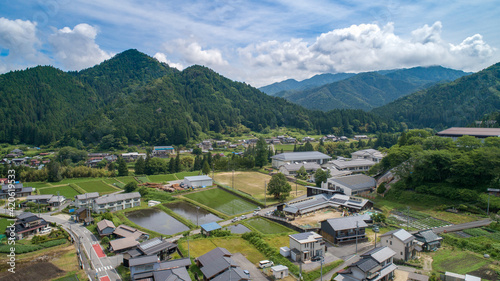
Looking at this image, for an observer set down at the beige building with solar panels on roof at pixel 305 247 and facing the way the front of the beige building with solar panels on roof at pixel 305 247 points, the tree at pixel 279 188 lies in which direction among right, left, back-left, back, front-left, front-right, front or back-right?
back-left

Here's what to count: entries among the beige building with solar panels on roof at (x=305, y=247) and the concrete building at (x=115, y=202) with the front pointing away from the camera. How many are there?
0

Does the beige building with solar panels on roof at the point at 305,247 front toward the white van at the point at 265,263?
no

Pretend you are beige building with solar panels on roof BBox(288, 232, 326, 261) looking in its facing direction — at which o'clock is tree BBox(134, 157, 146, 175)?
The tree is roughly at 6 o'clock from the beige building with solar panels on roof.

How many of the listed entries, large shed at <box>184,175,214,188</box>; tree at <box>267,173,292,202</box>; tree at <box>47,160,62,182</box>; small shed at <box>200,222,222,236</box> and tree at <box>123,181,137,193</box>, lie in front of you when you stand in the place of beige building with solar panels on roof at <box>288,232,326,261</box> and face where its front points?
0

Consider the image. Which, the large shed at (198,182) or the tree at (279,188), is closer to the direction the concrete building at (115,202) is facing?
the tree

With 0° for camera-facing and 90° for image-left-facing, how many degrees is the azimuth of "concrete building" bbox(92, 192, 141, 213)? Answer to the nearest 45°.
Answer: approximately 315°

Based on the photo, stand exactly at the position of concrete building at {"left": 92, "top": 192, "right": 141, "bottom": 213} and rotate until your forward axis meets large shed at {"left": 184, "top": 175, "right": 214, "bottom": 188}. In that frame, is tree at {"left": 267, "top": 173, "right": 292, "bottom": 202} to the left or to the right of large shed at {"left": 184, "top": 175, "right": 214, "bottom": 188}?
right

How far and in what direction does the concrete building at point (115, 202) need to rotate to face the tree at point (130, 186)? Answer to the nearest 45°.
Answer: approximately 135° to its left

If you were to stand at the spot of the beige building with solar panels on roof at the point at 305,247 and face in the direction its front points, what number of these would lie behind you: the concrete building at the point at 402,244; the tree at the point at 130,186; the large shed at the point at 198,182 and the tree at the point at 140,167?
3

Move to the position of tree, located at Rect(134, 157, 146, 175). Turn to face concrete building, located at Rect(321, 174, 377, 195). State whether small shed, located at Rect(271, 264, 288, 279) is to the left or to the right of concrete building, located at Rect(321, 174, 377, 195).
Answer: right

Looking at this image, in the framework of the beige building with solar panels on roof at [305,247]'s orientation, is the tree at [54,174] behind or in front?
behind

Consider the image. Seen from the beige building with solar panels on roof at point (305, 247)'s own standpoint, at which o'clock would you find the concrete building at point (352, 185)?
the concrete building at point (352, 185) is roughly at 8 o'clock from the beige building with solar panels on roof at point (305, 247).

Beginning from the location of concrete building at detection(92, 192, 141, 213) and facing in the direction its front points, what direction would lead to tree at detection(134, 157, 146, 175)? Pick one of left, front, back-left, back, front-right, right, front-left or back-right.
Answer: back-left

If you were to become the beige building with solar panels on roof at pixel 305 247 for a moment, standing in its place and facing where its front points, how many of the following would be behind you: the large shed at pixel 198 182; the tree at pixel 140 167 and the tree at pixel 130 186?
3

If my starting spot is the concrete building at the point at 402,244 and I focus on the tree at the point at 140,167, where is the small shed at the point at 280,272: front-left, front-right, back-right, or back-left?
front-left

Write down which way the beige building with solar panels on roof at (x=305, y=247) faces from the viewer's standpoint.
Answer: facing the viewer and to the right of the viewer

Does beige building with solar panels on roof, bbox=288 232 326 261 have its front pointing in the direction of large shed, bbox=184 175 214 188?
no

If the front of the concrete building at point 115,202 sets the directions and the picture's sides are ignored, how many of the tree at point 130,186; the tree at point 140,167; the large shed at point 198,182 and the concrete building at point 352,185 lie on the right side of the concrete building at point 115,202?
0
